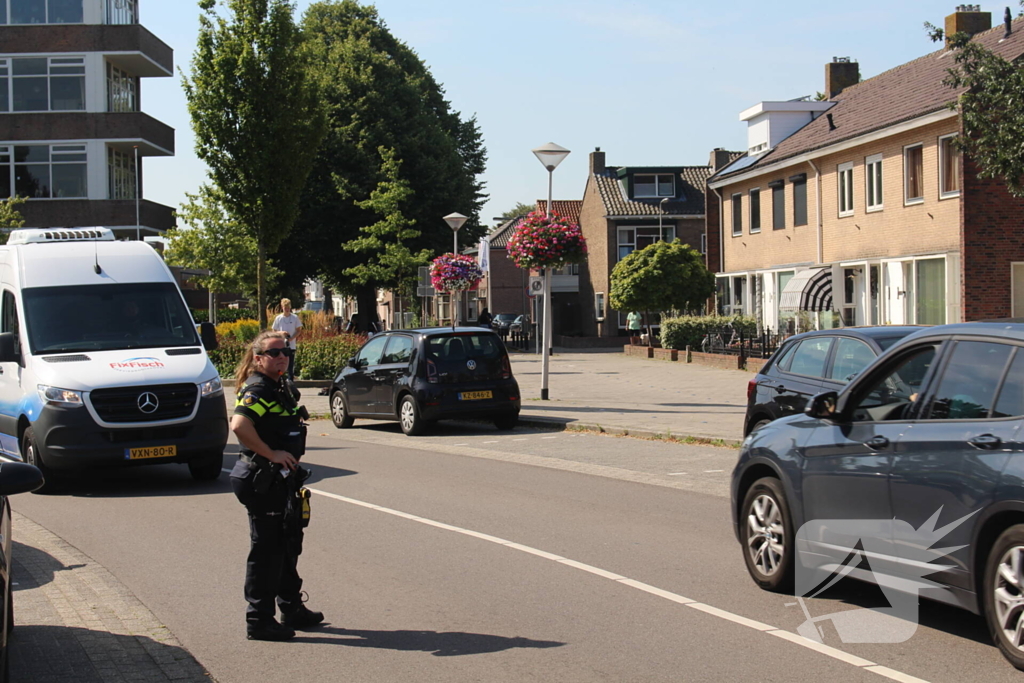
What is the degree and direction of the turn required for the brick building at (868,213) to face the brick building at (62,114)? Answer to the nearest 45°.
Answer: approximately 45° to its right

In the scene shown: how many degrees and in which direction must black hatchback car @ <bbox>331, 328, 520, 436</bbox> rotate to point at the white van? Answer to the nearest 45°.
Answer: approximately 90° to its left

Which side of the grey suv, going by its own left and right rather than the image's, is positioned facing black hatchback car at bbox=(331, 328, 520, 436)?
front

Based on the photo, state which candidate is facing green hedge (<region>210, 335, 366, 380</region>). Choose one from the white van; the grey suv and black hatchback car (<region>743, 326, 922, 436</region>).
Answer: the grey suv

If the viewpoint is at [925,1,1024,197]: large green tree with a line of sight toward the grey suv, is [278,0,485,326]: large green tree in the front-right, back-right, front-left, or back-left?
back-right

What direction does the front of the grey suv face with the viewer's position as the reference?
facing away from the viewer and to the left of the viewer

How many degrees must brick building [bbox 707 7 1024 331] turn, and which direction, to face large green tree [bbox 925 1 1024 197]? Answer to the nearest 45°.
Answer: approximately 45° to its left

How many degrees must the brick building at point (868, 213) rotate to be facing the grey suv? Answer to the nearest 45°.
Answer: approximately 45° to its left

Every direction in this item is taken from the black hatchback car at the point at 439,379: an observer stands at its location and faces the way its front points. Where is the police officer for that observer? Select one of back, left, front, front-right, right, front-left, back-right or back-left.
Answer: back-left

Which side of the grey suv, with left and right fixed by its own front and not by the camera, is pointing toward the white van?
front
